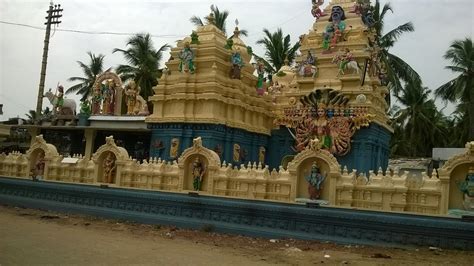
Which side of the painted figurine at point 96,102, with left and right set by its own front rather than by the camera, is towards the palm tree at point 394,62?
left

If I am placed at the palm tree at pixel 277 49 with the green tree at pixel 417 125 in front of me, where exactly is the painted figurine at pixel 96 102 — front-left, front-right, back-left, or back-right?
back-right

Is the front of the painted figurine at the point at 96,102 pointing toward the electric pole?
no

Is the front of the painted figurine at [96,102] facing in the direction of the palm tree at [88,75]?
no

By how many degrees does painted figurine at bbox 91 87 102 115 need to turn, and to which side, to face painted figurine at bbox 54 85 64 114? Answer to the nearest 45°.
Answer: approximately 135° to its right

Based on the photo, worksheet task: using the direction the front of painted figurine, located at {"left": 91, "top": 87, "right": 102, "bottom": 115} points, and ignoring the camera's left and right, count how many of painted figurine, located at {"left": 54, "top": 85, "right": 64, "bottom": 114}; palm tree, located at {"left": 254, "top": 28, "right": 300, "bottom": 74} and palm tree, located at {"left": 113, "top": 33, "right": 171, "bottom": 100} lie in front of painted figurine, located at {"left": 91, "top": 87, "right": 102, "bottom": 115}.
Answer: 0

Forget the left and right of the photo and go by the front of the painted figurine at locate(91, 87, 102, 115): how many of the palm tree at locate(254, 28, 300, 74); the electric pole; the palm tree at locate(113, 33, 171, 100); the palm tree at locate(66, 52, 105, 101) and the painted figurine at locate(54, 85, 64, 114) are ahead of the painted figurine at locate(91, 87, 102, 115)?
0

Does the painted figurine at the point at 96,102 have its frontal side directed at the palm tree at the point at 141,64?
no

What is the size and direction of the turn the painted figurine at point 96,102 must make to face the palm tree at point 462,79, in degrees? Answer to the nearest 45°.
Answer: approximately 90° to its left

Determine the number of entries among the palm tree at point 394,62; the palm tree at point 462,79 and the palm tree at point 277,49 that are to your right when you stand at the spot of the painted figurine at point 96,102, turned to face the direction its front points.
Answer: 0

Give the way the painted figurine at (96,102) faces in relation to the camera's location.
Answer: facing the viewer
